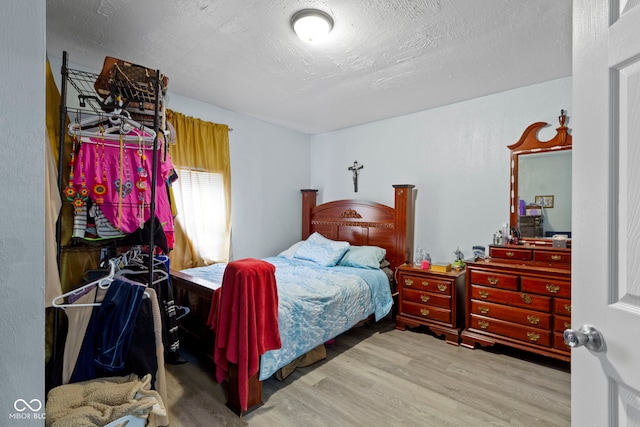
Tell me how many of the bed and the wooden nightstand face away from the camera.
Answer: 0

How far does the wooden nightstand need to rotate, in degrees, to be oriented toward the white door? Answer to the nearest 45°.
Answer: approximately 45° to its left

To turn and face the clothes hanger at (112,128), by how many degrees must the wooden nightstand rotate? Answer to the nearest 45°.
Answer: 0° — it already faces it

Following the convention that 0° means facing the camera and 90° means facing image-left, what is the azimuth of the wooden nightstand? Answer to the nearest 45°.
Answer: approximately 45°

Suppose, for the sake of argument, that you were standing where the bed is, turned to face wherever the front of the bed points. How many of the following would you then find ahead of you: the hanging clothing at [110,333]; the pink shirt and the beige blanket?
3

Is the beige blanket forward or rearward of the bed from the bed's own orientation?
forward

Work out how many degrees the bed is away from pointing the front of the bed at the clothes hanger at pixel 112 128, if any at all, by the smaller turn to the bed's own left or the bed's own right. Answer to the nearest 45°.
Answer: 0° — it already faces it

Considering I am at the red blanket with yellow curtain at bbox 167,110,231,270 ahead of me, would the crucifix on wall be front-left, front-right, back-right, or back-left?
front-right

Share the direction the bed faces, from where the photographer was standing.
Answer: facing the viewer and to the left of the viewer

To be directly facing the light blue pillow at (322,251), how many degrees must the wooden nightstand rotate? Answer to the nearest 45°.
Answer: approximately 45° to its right

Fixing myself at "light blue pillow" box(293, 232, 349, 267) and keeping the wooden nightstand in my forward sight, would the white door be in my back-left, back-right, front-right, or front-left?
front-right

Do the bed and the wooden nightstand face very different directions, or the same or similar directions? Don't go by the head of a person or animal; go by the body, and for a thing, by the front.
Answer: same or similar directions

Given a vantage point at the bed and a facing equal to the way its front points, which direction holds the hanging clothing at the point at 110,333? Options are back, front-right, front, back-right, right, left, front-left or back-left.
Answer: front
